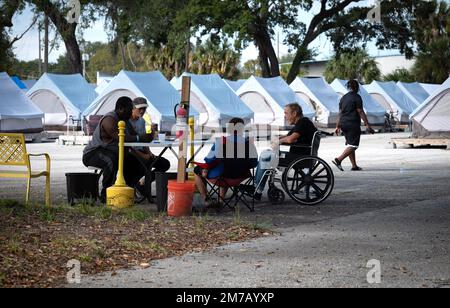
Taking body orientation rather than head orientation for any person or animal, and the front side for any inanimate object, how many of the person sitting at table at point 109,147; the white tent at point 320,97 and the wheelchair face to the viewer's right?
1

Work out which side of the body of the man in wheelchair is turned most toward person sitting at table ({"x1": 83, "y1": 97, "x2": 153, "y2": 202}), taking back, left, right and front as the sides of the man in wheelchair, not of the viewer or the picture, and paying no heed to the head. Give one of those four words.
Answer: front

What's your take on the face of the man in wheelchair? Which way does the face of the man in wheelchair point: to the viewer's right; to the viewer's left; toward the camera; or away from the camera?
to the viewer's left

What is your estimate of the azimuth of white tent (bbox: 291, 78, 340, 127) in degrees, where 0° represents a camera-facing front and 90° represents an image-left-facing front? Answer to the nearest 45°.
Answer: approximately 45°

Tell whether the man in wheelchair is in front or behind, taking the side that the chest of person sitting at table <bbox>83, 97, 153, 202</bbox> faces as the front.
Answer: in front

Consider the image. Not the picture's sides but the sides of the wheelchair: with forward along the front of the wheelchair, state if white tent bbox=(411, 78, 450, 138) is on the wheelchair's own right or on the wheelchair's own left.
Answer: on the wheelchair's own right

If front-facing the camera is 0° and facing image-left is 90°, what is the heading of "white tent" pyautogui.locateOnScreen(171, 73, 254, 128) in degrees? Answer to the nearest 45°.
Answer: approximately 45°

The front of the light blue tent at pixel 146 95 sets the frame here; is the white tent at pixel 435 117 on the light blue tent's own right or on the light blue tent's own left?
on the light blue tent's own left

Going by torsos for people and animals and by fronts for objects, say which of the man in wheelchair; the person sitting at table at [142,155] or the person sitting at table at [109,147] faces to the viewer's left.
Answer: the man in wheelchair

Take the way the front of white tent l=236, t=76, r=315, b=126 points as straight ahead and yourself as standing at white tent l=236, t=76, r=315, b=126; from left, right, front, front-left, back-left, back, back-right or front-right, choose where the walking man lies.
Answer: front-left

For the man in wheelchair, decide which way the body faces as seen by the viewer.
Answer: to the viewer's left

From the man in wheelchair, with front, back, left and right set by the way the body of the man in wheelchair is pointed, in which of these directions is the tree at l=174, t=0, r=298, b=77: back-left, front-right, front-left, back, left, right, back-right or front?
right
